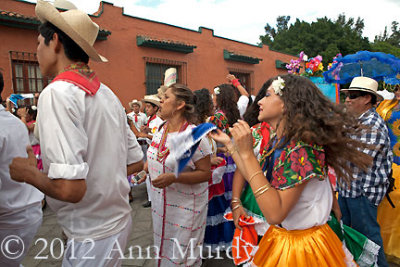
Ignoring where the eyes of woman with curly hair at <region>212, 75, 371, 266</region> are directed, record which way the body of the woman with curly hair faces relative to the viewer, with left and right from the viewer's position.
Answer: facing to the left of the viewer

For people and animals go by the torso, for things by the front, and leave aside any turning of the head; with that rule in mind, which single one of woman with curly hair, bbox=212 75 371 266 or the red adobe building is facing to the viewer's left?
the woman with curly hair

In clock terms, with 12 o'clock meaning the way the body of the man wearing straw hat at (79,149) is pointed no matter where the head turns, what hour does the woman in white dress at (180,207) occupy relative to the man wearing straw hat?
The woman in white dress is roughly at 3 o'clock from the man wearing straw hat.

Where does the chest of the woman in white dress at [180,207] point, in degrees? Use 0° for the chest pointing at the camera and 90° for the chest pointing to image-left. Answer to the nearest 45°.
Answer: approximately 45°

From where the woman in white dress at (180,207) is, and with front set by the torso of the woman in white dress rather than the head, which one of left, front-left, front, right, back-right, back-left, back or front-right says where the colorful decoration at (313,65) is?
back

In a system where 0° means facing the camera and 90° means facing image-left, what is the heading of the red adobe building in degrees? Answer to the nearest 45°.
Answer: approximately 315°
